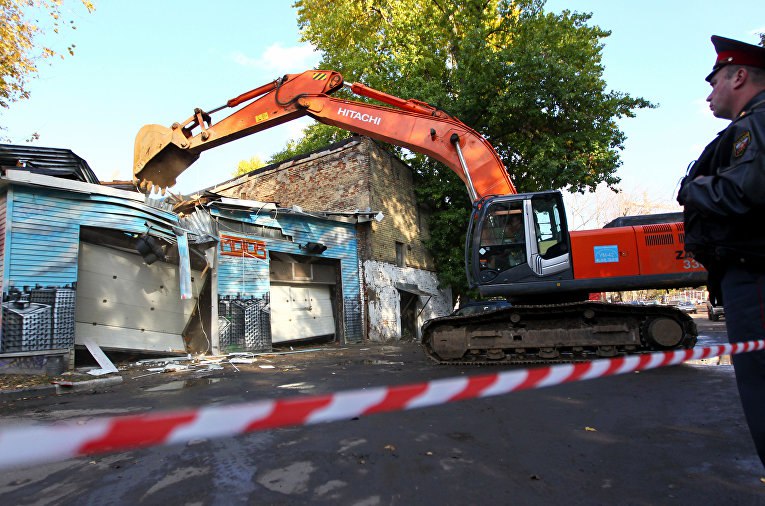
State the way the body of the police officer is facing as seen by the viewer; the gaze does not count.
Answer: to the viewer's left

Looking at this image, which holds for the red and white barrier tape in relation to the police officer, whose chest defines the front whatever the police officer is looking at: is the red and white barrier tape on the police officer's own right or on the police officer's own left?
on the police officer's own left

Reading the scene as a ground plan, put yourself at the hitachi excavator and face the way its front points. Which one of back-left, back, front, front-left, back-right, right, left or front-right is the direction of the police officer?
left

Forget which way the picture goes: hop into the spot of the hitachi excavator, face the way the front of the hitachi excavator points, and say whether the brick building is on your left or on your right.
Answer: on your right

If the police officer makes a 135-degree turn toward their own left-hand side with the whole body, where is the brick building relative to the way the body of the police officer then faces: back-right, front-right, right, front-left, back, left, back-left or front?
back

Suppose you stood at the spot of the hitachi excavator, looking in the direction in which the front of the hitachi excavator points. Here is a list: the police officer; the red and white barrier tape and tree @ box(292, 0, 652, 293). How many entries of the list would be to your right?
1

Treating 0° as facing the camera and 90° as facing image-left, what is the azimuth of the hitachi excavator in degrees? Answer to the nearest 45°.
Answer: approximately 90°

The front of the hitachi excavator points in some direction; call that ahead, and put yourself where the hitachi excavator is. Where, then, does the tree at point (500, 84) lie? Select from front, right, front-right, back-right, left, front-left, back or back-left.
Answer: right

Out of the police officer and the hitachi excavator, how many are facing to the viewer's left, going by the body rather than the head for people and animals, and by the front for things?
2

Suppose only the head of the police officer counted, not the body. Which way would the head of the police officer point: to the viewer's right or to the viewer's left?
to the viewer's left
